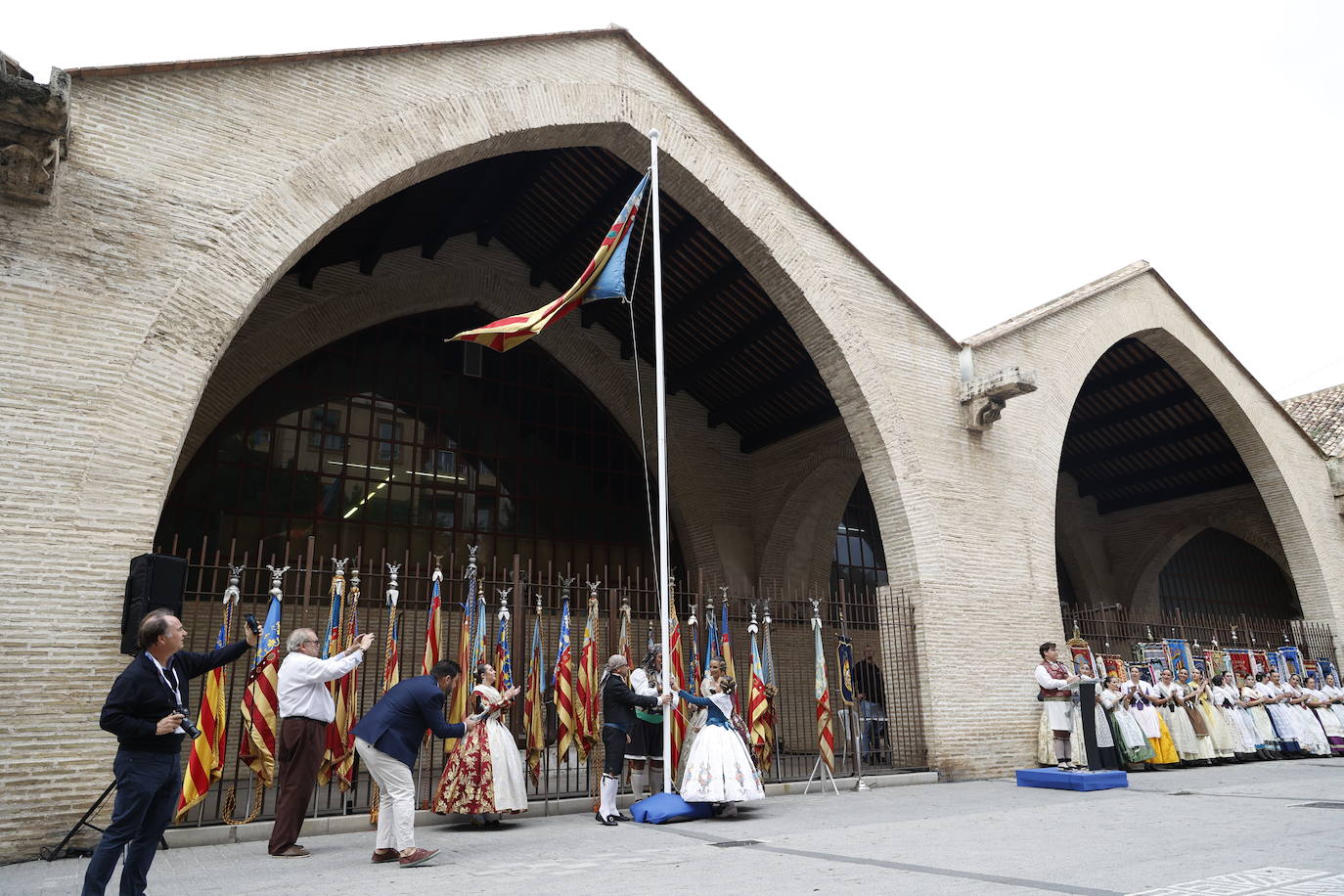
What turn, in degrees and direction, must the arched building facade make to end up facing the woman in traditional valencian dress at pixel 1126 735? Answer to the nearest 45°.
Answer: approximately 45° to its left

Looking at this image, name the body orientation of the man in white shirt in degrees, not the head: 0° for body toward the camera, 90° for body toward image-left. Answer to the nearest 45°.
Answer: approximately 270°

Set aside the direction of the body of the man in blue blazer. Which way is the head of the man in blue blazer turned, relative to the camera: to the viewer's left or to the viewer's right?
to the viewer's right

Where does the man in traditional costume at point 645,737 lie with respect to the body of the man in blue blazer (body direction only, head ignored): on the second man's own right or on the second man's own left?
on the second man's own left

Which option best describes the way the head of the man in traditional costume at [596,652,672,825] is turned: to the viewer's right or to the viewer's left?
to the viewer's right

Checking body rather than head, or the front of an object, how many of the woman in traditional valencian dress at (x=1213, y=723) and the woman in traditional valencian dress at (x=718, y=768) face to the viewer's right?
0

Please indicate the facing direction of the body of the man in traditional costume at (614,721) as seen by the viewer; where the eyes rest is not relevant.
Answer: to the viewer's right

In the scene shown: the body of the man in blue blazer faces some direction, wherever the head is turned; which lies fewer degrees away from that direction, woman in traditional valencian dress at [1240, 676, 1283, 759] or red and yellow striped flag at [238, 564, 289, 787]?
the woman in traditional valencian dress

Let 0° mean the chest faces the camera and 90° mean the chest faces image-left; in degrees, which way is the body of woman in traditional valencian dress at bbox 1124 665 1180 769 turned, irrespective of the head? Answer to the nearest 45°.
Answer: approximately 45°

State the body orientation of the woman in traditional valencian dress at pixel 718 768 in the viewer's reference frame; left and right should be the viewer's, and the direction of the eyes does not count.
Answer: facing away from the viewer and to the left of the viewer

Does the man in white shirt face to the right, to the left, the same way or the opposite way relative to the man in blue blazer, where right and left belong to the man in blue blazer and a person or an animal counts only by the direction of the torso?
the same way

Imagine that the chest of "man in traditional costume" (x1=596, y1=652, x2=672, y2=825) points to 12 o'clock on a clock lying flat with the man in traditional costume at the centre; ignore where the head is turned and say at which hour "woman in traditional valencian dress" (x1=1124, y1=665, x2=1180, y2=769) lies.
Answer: The woman in traditional valencian dress is roughly at 11 o'clock from the man in traditional costume.

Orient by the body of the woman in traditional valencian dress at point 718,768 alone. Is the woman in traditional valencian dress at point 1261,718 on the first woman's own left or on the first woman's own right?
on the first woman's own right

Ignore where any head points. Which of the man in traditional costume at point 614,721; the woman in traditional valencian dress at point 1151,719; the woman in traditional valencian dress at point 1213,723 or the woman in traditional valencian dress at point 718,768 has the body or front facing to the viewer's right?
the man in traditional costume

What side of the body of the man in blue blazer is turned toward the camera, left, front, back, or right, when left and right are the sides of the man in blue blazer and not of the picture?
right

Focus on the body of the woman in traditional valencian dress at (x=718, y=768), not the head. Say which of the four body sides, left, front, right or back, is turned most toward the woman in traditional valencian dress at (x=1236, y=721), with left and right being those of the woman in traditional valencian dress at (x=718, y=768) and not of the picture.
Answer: right
